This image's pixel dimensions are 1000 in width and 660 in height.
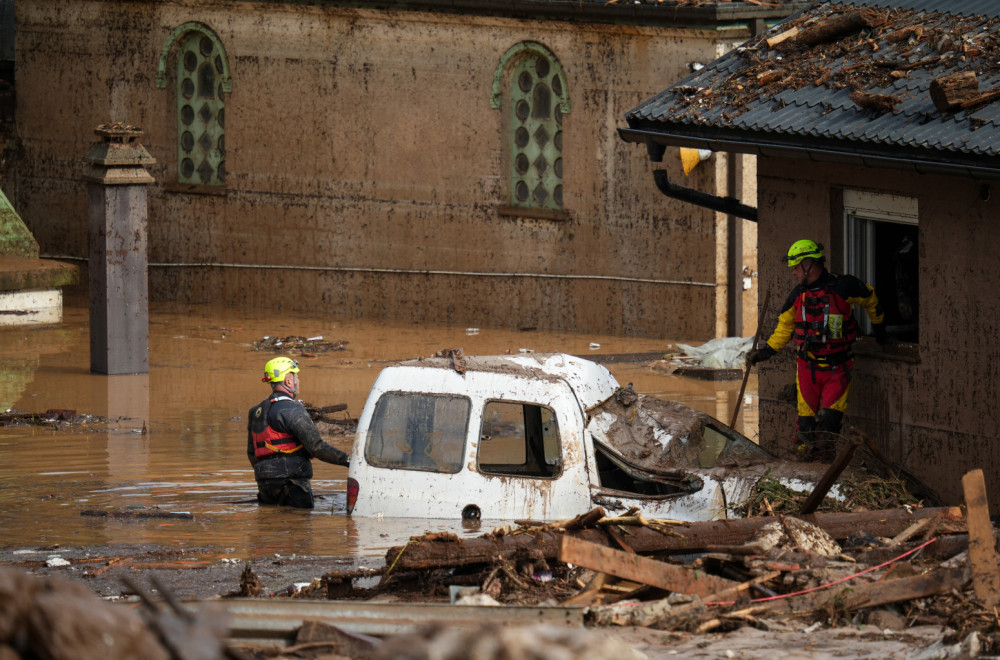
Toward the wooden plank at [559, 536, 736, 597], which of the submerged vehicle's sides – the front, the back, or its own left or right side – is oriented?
right

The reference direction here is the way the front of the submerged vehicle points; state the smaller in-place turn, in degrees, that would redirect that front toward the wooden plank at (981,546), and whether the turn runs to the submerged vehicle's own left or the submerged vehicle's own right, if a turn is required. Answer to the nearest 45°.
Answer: approximately 45° to the submerged vehicle's own right

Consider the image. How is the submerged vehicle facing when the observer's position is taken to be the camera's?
facing to the right of the viewer

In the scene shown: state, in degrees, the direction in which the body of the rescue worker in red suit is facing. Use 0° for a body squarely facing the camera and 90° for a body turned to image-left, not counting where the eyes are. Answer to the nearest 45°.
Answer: approximately 45°

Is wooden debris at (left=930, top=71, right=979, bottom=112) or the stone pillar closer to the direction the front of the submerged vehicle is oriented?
the wooden debris
